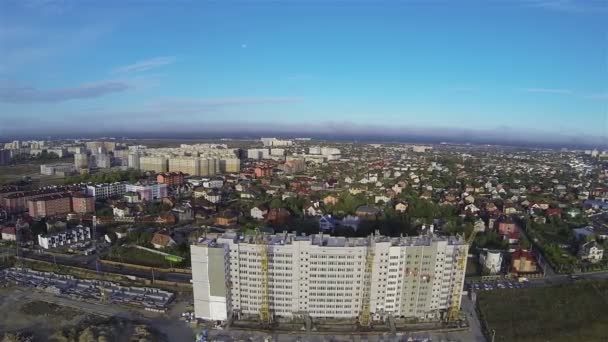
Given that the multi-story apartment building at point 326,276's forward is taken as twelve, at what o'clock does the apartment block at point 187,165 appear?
The apartment block is roughly at 5 o'clock from the multi-story apartment building.

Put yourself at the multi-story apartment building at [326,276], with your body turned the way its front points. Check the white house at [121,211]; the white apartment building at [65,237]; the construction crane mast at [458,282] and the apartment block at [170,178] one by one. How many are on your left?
1

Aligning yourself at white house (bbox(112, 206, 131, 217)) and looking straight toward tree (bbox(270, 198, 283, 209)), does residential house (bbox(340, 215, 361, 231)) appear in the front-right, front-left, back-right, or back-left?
front-right

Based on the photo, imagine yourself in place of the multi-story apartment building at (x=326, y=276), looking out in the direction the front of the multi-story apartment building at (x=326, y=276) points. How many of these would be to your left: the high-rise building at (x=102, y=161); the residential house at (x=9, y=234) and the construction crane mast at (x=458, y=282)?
1

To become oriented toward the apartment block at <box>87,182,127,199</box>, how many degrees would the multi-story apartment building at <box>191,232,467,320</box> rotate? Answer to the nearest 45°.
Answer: approximately 135° to its right

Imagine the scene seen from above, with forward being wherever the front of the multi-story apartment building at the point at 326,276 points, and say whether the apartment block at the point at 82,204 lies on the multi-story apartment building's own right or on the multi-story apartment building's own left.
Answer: on the multi-story apartment building's own right

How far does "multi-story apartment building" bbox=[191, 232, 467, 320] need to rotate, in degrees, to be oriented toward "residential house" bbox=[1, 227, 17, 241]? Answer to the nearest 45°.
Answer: approximately 135° to its right

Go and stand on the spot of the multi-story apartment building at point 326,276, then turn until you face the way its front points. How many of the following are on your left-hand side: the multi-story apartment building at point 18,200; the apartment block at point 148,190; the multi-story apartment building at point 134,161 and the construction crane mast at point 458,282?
1

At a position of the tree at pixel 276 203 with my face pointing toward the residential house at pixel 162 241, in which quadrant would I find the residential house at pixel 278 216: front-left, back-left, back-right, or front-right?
front-left

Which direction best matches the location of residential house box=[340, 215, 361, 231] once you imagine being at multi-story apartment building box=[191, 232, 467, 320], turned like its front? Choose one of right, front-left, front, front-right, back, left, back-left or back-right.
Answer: back

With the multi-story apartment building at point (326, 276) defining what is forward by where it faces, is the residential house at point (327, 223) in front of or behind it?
behind

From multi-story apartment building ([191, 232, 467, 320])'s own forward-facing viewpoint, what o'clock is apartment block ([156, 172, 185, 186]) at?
The apartment block is roughly at 5 o'clock from the multi-story apartment building.

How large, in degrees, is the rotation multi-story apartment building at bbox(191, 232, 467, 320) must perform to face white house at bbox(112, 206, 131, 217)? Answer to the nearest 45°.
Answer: approximately 135° to its right

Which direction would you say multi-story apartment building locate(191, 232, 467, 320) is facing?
toward the camera

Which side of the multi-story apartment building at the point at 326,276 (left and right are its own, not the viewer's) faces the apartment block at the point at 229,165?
back

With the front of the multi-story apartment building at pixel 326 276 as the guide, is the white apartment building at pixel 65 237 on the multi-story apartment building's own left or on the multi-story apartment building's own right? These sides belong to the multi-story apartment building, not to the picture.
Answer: on the multi-story apartment building's own right

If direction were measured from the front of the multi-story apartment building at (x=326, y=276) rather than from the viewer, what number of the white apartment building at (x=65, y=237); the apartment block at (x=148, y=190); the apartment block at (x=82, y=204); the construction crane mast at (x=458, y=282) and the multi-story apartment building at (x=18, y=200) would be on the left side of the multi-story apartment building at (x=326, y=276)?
1

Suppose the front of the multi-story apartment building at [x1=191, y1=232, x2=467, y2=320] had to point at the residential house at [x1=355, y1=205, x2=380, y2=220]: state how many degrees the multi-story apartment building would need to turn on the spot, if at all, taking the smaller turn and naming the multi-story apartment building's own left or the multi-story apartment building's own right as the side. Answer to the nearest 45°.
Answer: approximately 180°

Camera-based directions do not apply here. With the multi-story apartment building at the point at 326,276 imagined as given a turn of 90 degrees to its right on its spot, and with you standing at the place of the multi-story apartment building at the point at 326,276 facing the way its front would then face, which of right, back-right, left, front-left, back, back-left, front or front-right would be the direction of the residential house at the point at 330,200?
right

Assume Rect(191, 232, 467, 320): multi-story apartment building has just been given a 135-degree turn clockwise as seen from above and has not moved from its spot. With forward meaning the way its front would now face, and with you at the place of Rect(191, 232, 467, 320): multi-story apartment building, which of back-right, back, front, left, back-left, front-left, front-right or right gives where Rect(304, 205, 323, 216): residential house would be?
front-right
